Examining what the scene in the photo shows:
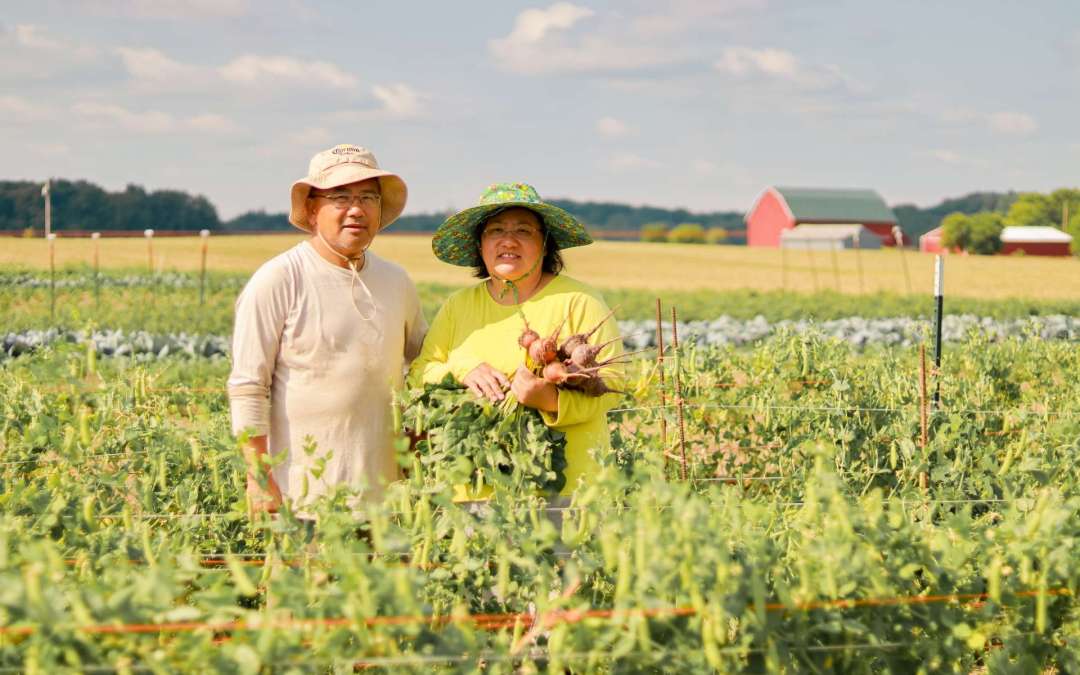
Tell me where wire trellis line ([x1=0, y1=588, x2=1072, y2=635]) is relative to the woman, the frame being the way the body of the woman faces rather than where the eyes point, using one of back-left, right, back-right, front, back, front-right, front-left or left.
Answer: front

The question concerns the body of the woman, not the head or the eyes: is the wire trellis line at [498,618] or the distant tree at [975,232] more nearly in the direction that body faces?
the wire trellis line

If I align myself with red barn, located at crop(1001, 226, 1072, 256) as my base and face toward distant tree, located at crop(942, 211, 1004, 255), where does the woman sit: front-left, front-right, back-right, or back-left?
front-left

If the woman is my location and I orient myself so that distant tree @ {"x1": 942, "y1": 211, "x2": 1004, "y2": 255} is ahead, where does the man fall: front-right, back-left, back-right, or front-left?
back-left

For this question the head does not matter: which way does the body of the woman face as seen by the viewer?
toward the camera

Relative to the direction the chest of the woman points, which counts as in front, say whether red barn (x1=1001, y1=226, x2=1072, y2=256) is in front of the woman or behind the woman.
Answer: behind
